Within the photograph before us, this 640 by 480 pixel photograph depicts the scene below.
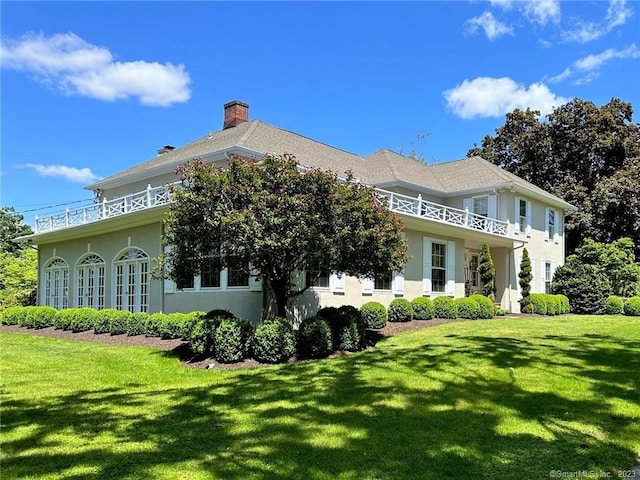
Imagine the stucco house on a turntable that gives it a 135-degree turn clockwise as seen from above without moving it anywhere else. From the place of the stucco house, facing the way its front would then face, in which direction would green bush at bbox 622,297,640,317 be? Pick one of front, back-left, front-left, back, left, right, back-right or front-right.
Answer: back

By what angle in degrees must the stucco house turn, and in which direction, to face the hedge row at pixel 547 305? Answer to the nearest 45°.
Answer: approximately 45° to its left

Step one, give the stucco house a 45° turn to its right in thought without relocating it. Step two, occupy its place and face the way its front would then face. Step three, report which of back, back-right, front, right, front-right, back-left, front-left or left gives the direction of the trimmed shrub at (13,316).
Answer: right

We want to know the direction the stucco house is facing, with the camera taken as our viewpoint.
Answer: facing the viewer and to the right of the viewer

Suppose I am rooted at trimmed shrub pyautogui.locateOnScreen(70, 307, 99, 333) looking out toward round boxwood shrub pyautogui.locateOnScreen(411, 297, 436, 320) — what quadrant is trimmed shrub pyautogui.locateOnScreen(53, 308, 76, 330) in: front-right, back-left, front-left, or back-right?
back-left

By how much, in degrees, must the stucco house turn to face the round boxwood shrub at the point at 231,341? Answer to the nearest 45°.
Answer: approximately 45° to its right

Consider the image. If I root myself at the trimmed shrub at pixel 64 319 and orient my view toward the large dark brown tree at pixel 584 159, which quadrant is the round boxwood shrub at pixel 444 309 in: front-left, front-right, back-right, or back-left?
front-right

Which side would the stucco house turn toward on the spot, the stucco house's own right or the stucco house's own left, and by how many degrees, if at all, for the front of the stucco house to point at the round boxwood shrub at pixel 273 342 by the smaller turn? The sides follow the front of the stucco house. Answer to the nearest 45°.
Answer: approximately 45° to the stucco house's own right
